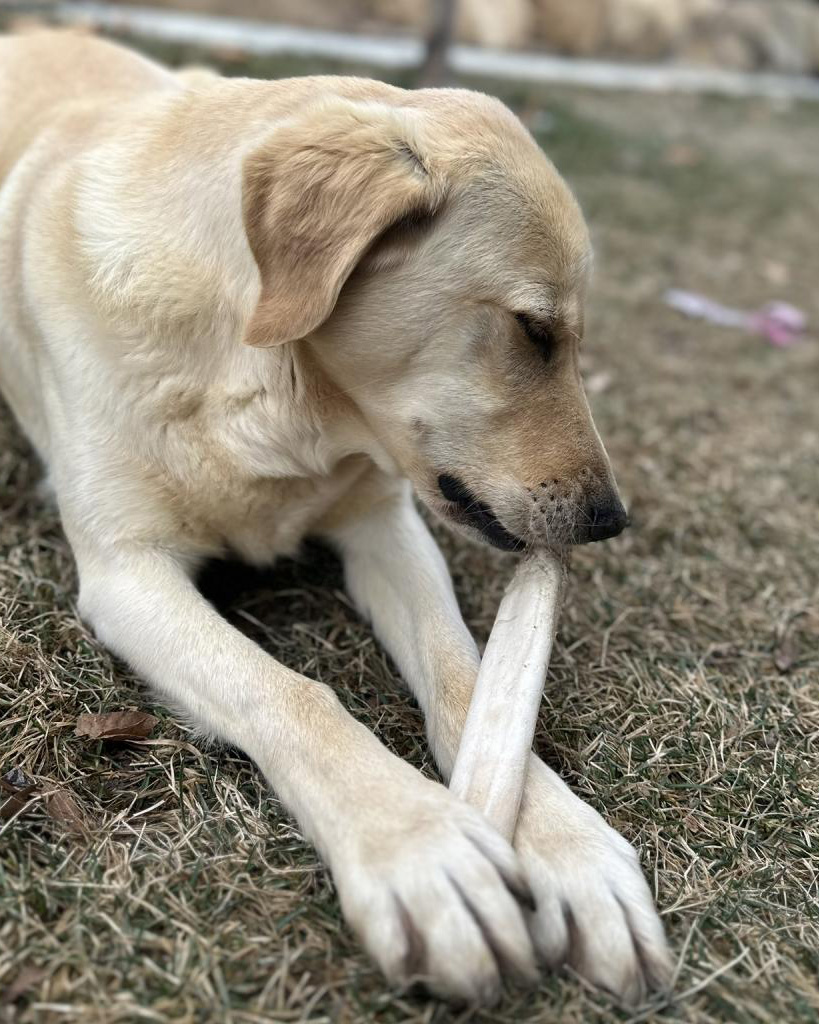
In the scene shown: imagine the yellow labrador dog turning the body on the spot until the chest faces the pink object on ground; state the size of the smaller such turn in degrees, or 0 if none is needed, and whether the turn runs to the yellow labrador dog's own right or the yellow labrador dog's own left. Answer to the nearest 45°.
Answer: approximately 90° to the yellow labrador dog's own left

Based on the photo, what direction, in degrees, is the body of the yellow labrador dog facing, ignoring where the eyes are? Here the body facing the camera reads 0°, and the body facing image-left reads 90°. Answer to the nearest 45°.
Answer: approximately 315°

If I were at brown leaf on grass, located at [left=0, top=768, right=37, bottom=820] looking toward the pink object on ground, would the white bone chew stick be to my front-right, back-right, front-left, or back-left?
front-right

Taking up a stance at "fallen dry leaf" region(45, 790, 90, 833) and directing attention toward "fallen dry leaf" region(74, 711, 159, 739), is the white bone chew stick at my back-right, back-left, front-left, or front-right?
front-right

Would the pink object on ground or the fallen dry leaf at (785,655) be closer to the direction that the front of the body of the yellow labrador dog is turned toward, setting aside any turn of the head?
the fallen dry leaf

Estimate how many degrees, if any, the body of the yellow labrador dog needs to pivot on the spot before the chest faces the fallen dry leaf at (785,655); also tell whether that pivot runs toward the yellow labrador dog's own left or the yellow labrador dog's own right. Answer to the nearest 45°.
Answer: approximately 45° to the yellow labrador dog's own left
